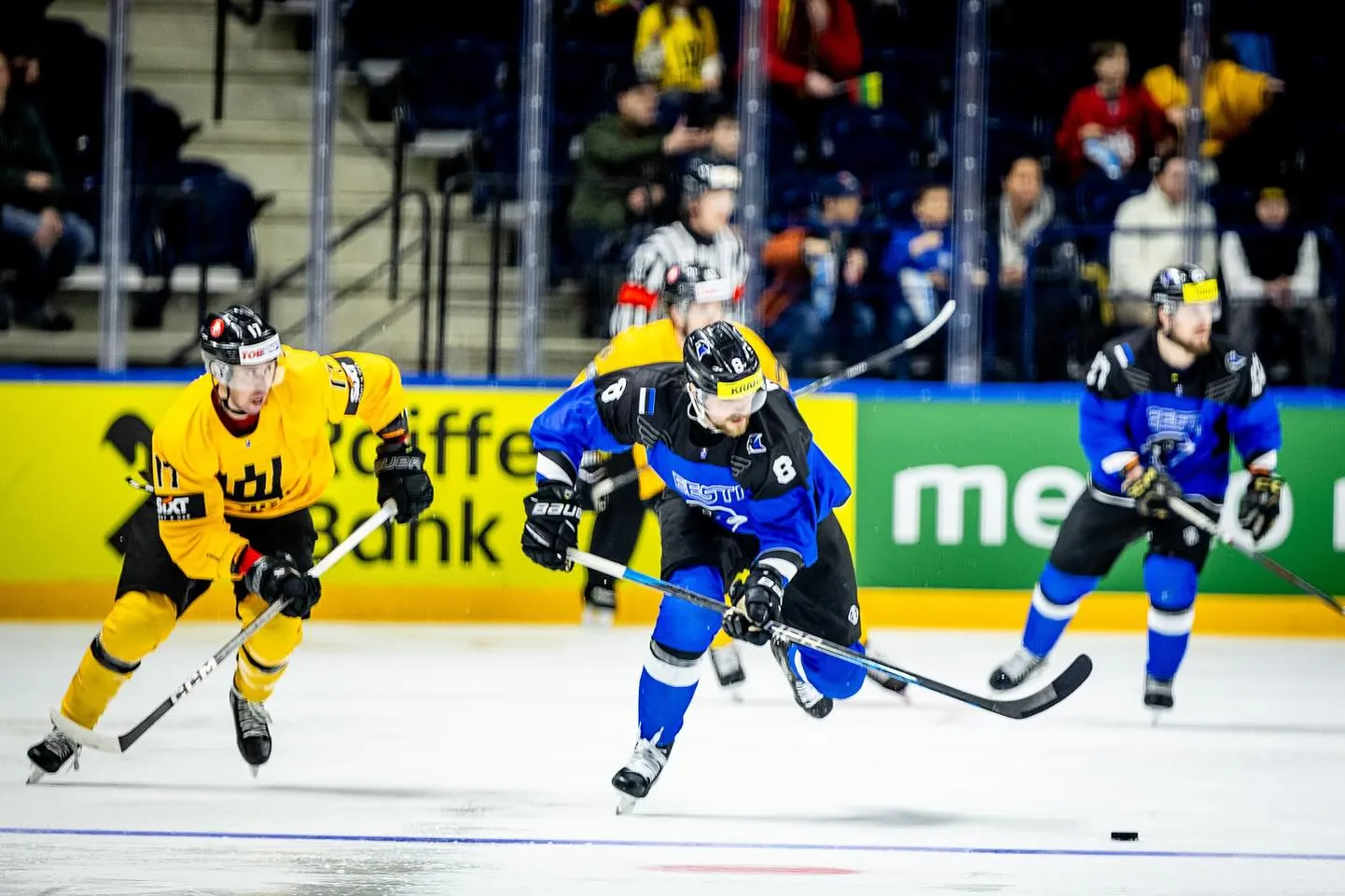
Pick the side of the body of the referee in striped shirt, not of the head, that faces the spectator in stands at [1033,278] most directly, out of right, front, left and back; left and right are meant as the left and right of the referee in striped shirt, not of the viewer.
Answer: left
